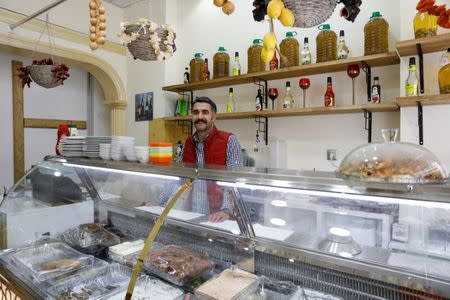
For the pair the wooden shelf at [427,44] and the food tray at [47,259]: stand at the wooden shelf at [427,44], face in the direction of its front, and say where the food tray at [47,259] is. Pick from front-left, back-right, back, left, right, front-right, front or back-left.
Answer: front

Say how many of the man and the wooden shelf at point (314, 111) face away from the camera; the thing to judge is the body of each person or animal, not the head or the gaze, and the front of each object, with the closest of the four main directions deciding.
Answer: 0

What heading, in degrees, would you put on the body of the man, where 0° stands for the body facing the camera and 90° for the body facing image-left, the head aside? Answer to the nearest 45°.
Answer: approximately 45°

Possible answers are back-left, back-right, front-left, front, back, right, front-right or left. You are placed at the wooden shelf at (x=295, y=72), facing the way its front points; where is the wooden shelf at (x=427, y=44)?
left

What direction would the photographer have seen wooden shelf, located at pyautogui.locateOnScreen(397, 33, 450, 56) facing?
facing the viewer and to the left of the viewer

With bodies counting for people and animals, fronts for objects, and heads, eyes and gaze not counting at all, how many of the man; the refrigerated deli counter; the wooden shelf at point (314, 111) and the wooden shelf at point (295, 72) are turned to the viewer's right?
0

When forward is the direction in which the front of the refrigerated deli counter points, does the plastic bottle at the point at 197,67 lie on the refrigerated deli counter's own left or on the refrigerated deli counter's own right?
on the refrigerated deli counter's own right

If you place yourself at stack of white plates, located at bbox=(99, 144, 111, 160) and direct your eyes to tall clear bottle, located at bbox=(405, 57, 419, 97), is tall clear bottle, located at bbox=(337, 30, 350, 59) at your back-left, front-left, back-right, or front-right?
front-left

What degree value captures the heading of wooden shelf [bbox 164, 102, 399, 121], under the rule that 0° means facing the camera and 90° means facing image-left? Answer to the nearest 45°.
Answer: approximately 45°

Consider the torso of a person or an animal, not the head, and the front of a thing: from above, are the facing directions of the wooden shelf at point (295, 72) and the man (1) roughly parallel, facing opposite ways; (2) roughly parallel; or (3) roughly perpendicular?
roughly parallel

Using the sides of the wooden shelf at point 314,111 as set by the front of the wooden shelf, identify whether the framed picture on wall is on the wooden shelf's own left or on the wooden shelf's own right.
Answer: on the wooden shelf's own right

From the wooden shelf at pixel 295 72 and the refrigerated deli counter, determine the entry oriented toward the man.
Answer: the wooden shelf

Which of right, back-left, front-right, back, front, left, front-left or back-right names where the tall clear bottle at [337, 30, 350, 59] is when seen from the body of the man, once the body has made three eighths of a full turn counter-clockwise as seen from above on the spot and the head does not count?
front

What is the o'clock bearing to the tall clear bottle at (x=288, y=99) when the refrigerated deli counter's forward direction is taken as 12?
The tall clear bottle is roughly at 5 o'clock from the refrigerated deli counter.

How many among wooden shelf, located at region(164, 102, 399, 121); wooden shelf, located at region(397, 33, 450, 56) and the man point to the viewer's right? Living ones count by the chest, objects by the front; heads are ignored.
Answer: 0

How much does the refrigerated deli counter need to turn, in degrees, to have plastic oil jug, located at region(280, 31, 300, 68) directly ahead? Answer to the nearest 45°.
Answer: approximately 135° to its right

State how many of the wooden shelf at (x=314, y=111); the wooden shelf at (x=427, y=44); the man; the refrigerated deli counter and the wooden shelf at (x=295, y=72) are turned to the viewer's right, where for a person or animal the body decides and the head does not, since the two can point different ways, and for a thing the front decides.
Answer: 0
